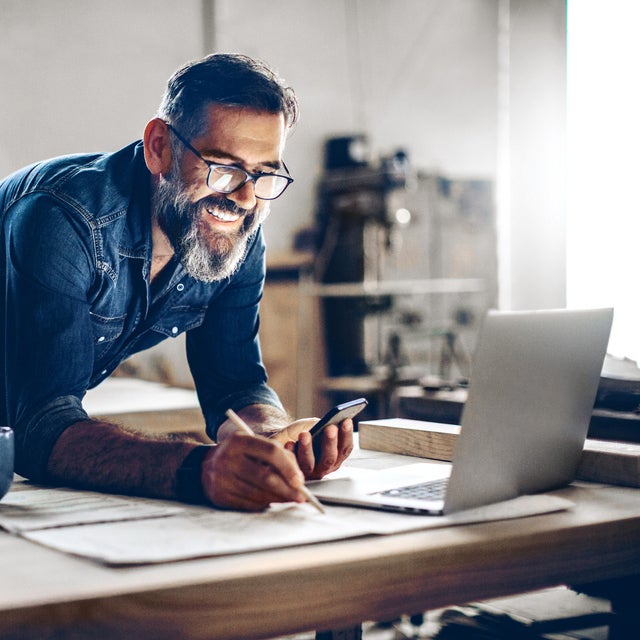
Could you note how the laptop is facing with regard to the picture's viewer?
facing away from the viewer and to the left of the viewer

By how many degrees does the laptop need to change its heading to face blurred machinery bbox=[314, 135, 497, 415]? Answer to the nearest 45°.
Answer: approximately 45° to its right

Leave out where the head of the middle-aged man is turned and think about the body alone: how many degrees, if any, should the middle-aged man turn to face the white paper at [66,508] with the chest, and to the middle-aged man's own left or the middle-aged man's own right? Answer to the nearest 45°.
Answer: approximately 45° to the middle-aged man's own right

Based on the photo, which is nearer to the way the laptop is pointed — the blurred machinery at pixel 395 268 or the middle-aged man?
the middle-aged man

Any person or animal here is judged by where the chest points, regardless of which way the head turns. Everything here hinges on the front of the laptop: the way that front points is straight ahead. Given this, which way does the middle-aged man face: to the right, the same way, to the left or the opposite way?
the opposite way

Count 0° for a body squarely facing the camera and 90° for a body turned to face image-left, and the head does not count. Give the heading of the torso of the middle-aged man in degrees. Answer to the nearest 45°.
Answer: approximately 315°

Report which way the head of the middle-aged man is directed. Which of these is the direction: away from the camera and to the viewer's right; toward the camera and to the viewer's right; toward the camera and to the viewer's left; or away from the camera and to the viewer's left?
toward the camera and to the viewer's right
